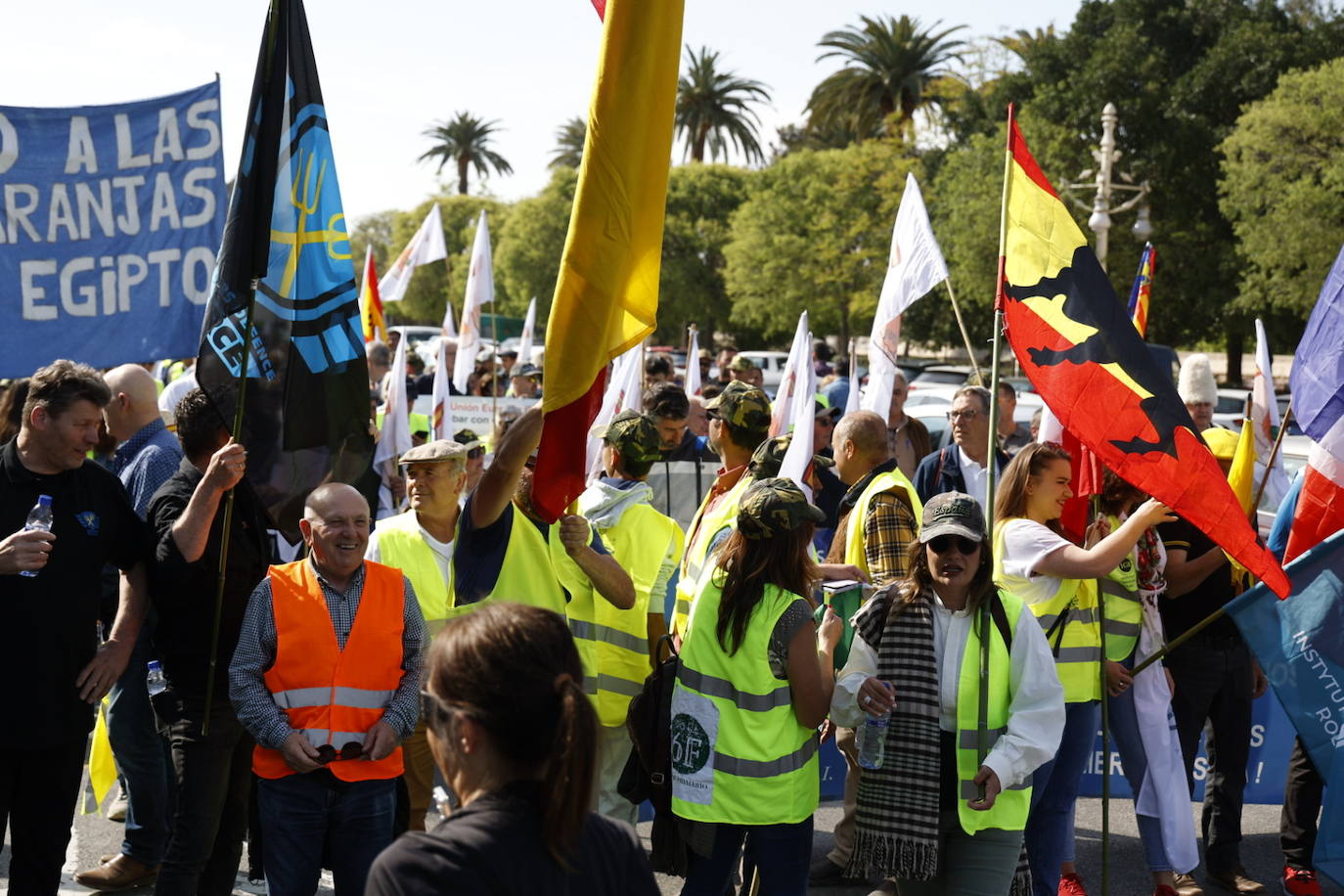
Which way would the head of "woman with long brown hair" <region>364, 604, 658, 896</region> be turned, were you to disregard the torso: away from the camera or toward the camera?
away from the camera

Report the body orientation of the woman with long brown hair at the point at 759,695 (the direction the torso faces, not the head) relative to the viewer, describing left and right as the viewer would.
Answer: facing away from the viewer and to the right of the viewer

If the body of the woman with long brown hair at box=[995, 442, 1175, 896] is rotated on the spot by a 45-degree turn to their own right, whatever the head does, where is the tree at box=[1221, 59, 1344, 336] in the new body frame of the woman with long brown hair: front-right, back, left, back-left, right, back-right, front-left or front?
back-left

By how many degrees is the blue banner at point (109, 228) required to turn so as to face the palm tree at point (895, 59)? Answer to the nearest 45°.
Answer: approximately 135° to its left

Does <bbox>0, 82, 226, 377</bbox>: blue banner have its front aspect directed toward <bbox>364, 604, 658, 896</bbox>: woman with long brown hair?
yes

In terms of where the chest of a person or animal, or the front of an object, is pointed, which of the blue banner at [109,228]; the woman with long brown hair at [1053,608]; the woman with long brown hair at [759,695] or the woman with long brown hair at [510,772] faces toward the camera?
the blue banner

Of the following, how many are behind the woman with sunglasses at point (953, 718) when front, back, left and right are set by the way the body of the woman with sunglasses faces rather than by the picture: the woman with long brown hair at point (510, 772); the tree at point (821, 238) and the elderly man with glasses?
2

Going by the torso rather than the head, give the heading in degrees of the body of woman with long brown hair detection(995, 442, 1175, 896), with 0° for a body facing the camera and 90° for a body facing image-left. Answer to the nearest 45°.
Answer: approximately 270°

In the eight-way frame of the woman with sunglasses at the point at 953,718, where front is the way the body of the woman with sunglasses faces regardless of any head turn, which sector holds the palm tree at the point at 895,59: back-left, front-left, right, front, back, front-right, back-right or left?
back

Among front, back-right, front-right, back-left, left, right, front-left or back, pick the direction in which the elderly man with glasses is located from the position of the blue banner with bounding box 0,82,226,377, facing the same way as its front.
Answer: left

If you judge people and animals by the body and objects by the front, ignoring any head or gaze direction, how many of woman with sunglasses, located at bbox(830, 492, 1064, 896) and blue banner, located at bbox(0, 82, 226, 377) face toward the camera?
2
